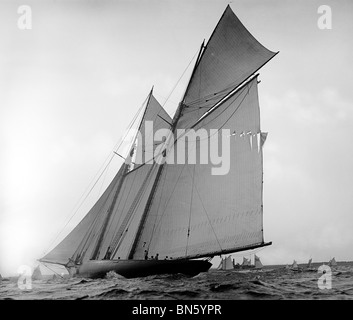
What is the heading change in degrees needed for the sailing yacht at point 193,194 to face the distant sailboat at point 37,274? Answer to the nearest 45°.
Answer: approximately 90° to its right
